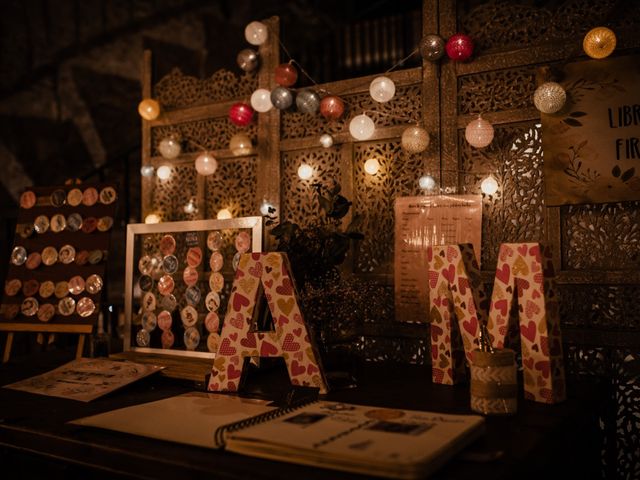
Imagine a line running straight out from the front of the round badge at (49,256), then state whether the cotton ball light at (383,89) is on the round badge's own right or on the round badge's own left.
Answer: on the round badge's own left

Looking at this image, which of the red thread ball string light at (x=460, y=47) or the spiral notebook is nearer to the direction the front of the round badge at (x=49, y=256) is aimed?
the spiral notebook

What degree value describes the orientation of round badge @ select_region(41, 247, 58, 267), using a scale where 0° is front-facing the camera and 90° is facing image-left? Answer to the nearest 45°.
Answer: approximately 0°

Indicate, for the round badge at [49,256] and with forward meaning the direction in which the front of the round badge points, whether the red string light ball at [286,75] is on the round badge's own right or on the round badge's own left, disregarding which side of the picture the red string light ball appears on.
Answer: on the round badge's own left

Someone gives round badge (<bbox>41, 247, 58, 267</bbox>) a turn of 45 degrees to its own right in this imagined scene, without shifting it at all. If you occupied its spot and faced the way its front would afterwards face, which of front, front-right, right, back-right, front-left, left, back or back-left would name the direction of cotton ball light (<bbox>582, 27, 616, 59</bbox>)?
left

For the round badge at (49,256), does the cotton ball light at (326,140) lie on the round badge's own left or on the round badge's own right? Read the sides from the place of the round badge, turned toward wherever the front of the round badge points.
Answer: on the round badge's own left

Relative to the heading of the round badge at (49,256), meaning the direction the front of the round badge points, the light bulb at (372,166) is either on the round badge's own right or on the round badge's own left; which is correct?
on the round badge's own left

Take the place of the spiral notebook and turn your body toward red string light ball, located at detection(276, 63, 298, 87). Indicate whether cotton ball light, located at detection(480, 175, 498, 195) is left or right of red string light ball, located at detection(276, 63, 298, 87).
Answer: right
